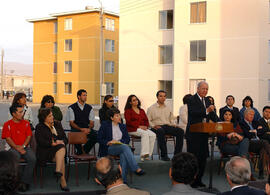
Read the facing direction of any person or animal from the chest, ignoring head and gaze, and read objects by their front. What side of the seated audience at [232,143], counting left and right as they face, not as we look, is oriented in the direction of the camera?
front

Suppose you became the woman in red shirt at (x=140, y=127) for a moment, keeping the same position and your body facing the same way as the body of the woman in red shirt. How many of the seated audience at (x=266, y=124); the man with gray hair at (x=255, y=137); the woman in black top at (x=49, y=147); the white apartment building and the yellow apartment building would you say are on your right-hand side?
1

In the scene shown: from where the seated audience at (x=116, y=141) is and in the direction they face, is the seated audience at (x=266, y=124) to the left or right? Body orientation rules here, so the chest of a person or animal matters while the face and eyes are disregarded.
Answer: on their left

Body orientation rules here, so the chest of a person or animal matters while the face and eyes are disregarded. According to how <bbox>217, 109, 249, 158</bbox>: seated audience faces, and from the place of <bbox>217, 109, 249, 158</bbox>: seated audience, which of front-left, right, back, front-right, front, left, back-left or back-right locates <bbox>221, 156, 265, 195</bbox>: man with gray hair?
front

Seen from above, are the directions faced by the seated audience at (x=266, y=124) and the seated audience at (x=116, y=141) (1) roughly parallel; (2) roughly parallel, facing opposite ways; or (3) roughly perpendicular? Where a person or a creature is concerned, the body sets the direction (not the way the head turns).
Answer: roughly parallel

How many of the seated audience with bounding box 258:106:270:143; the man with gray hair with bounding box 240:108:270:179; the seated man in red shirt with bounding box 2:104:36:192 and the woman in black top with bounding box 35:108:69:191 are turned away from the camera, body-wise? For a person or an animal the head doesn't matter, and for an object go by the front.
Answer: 0

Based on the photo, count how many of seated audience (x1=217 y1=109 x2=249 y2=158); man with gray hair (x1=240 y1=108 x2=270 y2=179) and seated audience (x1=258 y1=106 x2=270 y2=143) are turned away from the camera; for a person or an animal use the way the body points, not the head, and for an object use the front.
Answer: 0

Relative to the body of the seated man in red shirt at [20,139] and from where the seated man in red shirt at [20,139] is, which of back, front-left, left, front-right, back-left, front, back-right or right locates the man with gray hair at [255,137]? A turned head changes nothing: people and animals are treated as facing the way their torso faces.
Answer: front-left

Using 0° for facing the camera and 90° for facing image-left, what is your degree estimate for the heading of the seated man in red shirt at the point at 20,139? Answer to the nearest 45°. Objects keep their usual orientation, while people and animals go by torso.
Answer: approximately 315°

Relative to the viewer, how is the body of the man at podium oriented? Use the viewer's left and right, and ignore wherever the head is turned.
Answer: facing the viewer and to the right of the viewer

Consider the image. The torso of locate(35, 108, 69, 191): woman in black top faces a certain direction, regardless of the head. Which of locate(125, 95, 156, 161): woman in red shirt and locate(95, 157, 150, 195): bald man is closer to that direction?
the bald man

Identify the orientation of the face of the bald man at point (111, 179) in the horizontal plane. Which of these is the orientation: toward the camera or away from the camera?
away from the camera

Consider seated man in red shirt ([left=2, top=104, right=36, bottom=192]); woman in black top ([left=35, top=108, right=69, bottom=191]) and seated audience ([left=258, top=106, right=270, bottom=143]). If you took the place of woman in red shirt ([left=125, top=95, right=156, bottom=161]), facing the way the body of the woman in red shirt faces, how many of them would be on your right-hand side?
2

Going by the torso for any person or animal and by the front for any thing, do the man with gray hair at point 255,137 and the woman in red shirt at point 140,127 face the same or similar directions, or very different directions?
same or similar directions

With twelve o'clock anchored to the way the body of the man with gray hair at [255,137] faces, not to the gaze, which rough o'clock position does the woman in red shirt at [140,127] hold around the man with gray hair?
The woman in red shirt is roughly at 4 o'clock from the man with gray hair.
